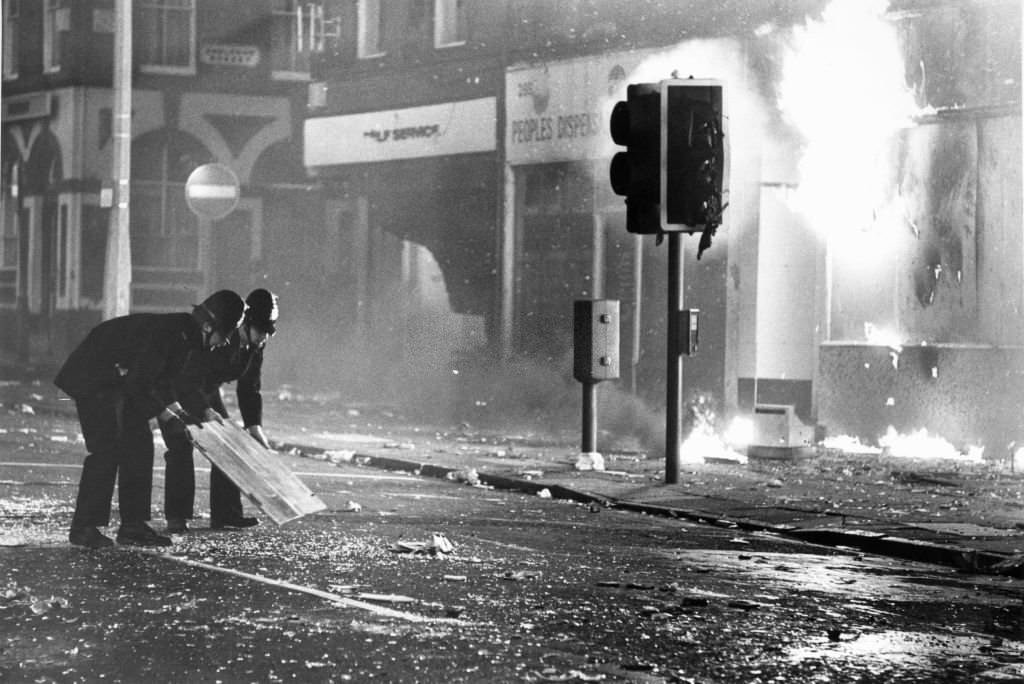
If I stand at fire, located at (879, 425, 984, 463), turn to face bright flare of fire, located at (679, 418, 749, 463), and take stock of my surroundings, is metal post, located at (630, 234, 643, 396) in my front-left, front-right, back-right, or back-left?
front-right

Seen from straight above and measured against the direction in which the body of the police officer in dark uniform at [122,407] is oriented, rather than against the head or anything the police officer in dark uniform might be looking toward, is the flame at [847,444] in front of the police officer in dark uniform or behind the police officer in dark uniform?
in front

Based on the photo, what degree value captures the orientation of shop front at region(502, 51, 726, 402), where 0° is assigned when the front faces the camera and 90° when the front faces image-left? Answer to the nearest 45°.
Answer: approximately 45°

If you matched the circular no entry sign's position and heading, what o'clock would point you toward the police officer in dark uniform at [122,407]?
The police officer in dark uniform is roughly at 12 o'clock from the circular no entry sign.

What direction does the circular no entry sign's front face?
toward the camera

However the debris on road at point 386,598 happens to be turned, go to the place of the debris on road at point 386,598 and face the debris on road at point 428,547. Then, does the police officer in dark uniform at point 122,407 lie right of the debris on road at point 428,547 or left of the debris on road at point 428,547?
left

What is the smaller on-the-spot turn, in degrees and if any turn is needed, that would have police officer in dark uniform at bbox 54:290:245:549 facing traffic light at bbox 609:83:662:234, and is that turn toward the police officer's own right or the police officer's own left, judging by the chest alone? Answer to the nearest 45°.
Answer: approximately 45° to the police officer's own left

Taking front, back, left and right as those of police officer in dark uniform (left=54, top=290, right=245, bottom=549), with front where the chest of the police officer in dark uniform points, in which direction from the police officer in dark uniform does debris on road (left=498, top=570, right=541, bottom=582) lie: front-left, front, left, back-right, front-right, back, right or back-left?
front-right

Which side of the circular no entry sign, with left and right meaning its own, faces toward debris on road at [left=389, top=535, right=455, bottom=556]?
front

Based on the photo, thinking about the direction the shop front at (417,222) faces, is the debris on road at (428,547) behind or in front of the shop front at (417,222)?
in front

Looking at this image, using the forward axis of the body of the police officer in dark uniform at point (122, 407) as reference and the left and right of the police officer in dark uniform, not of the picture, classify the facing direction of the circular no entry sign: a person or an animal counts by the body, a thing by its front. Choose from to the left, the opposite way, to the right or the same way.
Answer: to the right

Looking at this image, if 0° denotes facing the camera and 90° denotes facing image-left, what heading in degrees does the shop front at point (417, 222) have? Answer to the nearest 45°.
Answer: approximately 45°

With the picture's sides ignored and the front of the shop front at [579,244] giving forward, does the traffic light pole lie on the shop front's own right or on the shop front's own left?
on the shop front's own left

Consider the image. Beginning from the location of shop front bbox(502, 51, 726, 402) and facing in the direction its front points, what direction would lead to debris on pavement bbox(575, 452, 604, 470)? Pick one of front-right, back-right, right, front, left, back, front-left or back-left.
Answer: front-left

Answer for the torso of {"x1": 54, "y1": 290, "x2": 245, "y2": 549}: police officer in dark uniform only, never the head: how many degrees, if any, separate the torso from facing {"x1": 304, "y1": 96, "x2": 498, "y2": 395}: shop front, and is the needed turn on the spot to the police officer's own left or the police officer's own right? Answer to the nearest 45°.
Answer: approximately 90° to the police officer's own left

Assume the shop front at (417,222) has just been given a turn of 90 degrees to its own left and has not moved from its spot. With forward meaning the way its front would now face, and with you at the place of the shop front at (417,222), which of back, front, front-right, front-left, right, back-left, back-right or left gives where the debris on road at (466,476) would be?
front-right

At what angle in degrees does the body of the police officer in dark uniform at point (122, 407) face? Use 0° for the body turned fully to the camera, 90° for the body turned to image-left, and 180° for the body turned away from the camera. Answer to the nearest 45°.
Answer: approximately 270°
